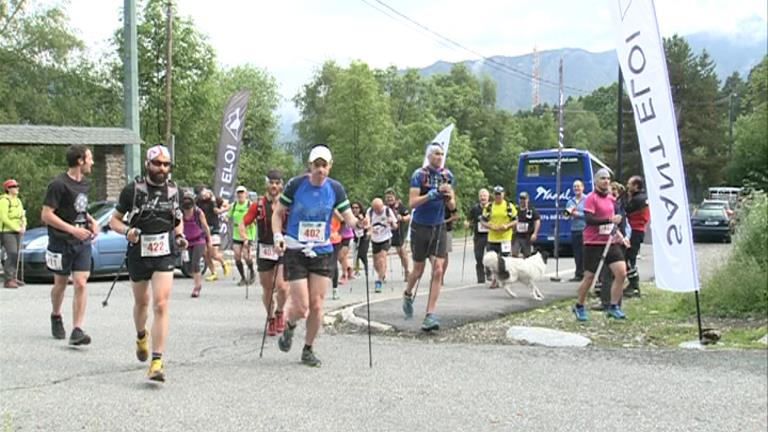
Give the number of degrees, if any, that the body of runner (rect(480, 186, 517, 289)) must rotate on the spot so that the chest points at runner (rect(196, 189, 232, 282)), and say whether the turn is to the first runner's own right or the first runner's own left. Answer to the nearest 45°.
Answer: approximately 90° to the first runner's own right

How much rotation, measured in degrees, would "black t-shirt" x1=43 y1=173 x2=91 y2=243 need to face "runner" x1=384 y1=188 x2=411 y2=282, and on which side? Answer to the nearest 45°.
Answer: approximately 90° to its left

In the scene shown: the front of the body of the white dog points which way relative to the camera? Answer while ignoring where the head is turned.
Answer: to the viewer's left

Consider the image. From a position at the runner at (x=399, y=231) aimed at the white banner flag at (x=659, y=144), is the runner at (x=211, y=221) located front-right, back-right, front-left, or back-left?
back-right

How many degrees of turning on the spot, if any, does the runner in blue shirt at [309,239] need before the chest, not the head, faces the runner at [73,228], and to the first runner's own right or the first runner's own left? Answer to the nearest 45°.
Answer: approximately 90° to the first runner's own right

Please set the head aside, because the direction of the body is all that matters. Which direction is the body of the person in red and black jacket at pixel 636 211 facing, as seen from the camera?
to the viewer's left
